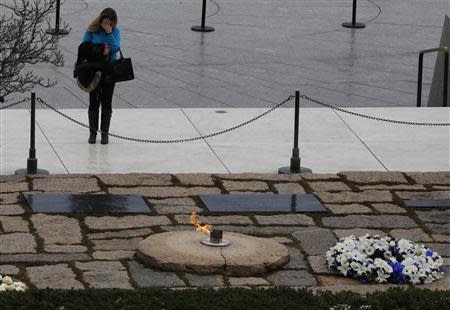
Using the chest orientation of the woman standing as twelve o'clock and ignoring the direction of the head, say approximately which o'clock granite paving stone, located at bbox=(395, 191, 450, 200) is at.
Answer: The granite paving stone is roughly at 10 o'clock from the woman standing.

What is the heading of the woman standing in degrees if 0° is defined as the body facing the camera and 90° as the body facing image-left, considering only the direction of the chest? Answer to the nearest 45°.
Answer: approximately 0°

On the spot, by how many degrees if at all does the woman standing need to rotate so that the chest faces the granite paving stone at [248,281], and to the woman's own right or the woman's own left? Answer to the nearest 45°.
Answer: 0° — they already face it

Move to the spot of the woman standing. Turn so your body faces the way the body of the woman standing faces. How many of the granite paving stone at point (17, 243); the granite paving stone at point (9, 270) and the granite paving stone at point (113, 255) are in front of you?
3

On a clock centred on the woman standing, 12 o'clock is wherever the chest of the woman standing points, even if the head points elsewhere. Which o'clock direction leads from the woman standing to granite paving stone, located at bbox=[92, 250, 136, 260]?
The granite paving stone is roughly at 12 o'clock from the woman standing.

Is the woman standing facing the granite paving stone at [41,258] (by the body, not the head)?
yes

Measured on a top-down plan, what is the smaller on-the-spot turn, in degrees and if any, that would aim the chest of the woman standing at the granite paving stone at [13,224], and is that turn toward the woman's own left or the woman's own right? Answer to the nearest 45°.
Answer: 0° — they already face it
